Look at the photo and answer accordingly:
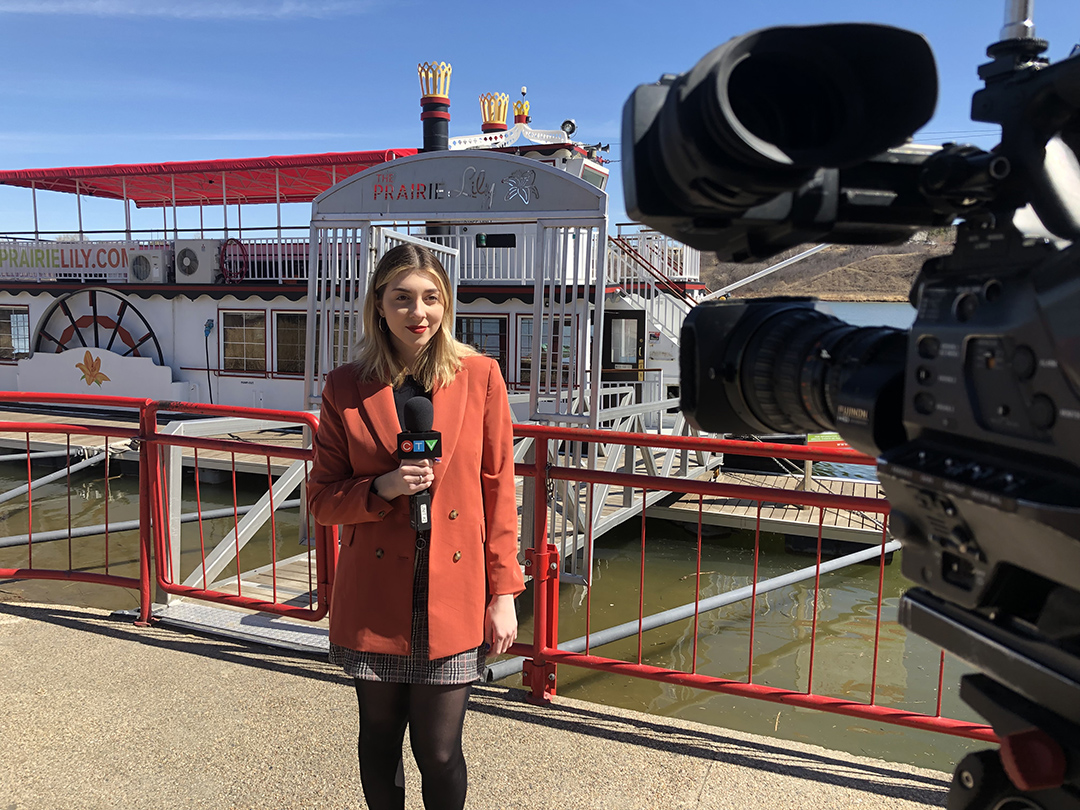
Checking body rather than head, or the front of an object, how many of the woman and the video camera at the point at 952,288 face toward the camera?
1

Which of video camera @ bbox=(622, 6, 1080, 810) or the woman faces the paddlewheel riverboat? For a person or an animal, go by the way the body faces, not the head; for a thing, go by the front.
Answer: the video camera

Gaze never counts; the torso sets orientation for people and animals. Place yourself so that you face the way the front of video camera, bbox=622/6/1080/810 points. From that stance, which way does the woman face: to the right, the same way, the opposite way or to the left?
the opposite way

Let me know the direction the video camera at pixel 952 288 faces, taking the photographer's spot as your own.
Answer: facing away from the viewer and to the left of the viewer

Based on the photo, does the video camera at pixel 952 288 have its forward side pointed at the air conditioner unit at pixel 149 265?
yes

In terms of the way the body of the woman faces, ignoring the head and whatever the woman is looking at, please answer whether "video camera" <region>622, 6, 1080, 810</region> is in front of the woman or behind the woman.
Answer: in front

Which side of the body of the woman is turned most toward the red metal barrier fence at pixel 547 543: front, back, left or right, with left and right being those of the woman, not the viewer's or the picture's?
back

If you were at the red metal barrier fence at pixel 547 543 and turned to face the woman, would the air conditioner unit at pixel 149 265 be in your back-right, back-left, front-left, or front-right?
back-right

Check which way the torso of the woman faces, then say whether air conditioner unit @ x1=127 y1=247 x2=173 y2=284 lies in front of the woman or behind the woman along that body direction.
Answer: behind

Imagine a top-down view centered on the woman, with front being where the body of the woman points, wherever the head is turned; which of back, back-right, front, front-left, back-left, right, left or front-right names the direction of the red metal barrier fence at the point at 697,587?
back-left

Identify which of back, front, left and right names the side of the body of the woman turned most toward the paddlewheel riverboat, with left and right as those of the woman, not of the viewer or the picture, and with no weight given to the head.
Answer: back

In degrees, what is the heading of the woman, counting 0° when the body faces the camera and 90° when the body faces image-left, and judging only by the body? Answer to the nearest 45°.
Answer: approximately 0°

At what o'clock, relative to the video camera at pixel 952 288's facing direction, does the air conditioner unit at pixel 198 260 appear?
The air conditioner unit is roughly at 12 o'clock from the video camera.

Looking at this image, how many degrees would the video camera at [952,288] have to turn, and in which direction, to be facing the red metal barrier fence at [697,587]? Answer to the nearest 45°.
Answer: approximately 45° to its right

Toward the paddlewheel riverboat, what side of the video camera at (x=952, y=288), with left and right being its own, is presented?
front
